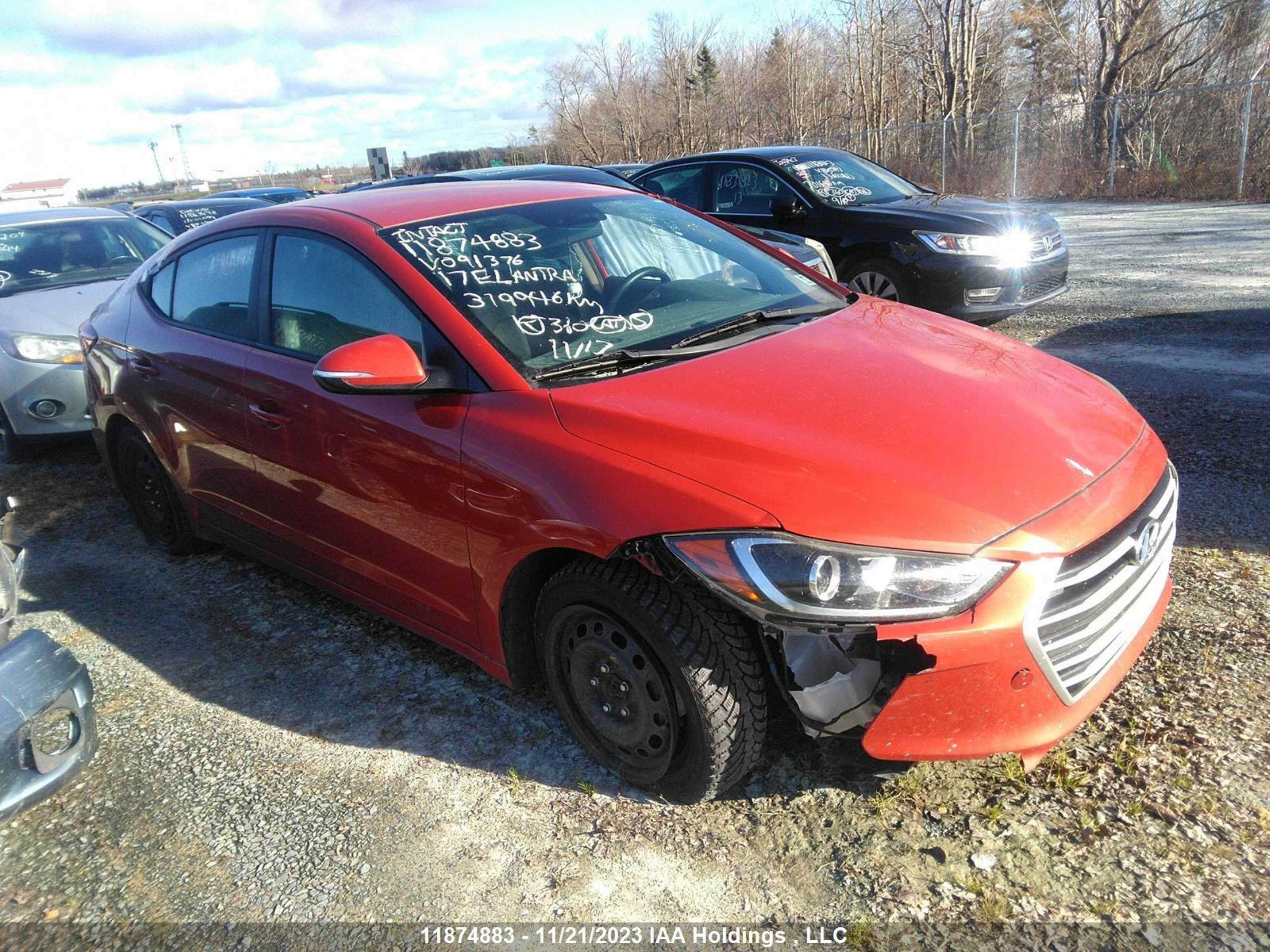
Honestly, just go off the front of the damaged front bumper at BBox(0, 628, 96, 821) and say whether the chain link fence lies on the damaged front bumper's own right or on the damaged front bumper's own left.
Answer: on the damaged front bumper's own left

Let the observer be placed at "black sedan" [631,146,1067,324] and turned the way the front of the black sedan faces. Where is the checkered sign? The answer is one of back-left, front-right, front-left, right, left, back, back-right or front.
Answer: back

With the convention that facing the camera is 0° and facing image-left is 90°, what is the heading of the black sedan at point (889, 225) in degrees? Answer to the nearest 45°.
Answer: approximately 315°

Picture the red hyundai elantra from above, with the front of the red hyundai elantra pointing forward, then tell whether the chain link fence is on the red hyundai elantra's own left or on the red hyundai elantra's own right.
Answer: on the red hyundai elantra's own left

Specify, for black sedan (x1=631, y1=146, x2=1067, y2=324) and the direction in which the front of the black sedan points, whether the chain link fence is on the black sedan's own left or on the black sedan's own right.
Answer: on the black sedan's own left

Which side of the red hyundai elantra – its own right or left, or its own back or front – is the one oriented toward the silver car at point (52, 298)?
back

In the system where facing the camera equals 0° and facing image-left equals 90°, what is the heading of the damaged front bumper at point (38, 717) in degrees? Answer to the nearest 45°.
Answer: approximately 315°
